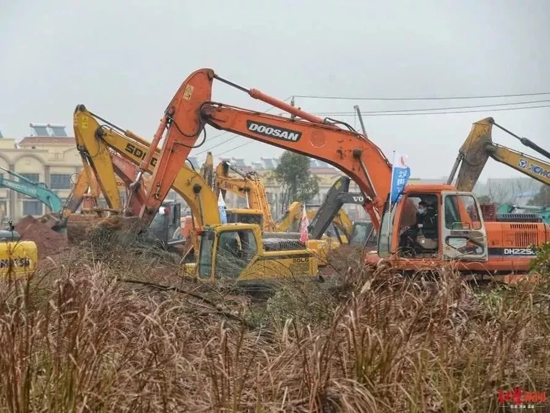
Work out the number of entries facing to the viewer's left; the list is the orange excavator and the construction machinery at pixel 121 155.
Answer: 2

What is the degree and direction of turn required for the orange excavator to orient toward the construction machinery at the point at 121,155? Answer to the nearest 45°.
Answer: approximately 45° to its right

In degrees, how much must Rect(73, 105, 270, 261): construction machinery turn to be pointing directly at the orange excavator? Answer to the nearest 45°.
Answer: approximately 135° to its left

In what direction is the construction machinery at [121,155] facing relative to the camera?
to the viewer's left

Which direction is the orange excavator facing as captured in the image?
to the viewer's left
